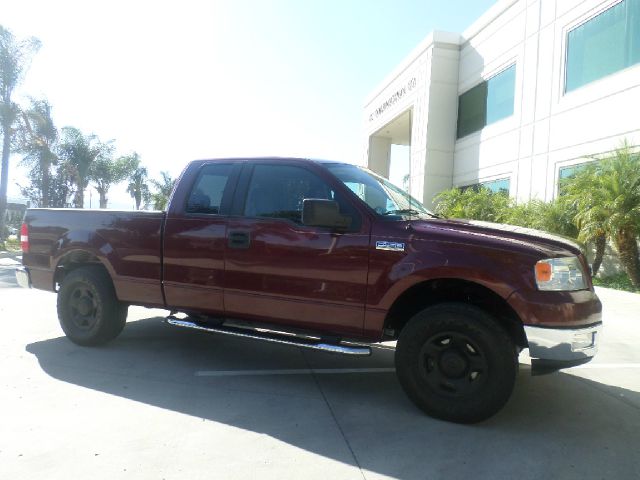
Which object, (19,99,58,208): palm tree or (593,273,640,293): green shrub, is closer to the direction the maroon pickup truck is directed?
the green shrub

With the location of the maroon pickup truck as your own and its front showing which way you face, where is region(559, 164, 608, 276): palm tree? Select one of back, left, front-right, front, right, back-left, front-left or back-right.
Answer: left

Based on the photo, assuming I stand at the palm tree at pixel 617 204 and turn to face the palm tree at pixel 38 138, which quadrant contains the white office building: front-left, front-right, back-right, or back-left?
front-right

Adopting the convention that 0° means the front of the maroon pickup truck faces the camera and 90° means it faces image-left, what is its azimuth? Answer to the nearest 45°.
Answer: approximately 315°

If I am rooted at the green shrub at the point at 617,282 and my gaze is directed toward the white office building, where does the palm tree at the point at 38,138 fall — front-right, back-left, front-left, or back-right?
front-left

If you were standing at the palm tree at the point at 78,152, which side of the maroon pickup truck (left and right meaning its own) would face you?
back

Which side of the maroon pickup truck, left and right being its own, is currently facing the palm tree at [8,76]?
back

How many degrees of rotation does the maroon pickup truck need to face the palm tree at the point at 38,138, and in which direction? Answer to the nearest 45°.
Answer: approximately 180°
